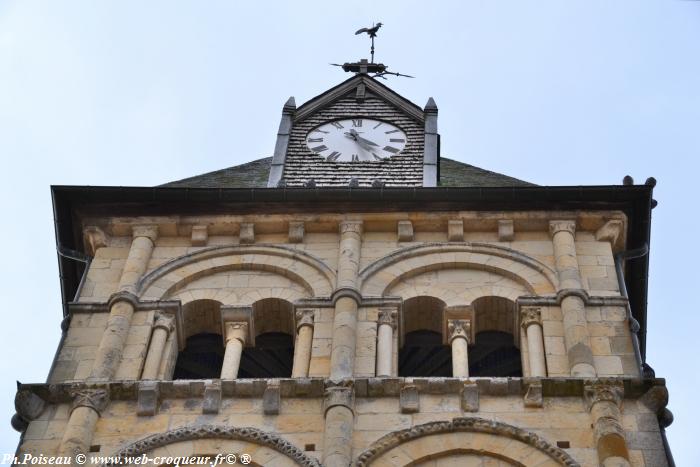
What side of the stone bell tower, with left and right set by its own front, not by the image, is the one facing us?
front
